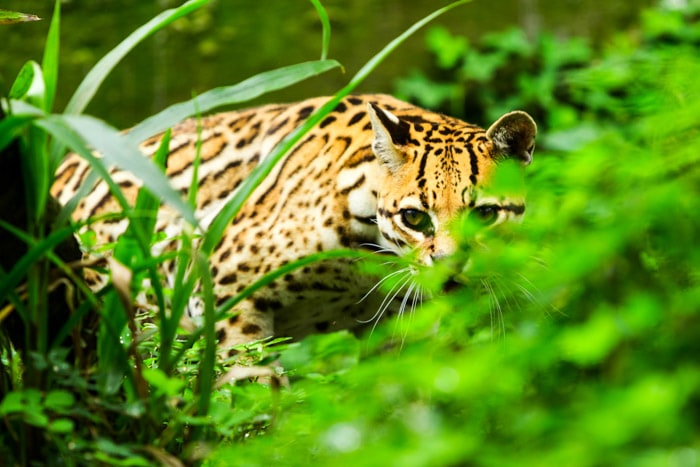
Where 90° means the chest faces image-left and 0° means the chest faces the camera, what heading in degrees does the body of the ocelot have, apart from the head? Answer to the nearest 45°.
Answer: approximately 315°
